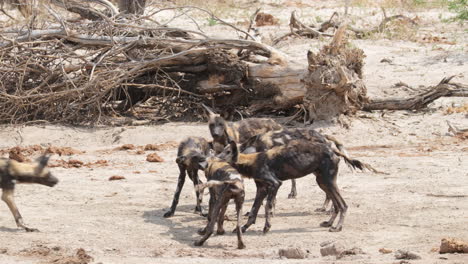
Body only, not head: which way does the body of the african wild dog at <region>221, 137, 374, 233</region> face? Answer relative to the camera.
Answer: to the viewer's left

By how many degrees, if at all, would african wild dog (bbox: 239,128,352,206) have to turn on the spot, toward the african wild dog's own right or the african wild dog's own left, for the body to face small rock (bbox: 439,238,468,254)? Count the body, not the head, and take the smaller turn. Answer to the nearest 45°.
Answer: approximately 135° to the african wild dog's own left

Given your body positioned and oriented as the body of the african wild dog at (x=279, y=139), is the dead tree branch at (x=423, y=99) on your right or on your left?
on your right

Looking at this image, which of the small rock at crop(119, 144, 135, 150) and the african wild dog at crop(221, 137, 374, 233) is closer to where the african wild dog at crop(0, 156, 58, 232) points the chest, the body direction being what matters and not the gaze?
the african wild dog

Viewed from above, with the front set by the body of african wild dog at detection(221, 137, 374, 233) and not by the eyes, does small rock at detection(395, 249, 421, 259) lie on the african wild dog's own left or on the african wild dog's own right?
on the african wild dog's own left

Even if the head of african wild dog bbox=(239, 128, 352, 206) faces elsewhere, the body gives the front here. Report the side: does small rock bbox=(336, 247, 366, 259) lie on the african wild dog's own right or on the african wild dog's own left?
on the african wild dog's own left

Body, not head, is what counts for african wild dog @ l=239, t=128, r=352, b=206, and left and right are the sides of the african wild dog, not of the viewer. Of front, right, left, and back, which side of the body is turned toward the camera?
left

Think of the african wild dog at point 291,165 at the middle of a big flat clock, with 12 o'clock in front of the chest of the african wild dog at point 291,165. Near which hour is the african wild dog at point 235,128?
the african wild dog at point 235,128 is roughly at 2 o'clock from the african wild dog at point 291,165.

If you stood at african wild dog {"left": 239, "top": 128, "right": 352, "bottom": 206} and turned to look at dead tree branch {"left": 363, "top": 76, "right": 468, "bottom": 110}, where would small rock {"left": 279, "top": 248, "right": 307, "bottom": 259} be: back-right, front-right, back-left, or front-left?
back-right

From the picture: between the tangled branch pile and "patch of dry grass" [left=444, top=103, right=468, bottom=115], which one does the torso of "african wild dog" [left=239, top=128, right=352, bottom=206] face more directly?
the tangled branch pile

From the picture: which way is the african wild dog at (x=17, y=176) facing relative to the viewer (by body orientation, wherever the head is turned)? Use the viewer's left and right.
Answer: facing to the right of the viewer

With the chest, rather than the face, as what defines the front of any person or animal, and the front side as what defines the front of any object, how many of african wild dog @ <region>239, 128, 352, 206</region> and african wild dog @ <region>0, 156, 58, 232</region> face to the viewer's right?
1
